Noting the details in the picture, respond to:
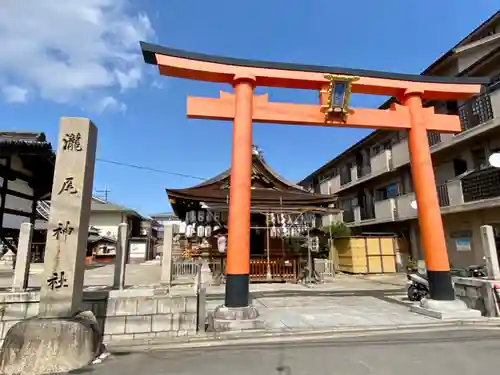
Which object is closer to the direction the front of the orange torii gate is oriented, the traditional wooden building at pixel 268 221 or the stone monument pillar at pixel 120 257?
the stone monument pillar

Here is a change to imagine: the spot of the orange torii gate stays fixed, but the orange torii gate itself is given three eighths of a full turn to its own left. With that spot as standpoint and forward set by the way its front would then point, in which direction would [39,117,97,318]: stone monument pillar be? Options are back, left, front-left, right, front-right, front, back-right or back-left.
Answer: back

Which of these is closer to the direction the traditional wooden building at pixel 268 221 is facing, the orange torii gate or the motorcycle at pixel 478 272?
the orange torii gate

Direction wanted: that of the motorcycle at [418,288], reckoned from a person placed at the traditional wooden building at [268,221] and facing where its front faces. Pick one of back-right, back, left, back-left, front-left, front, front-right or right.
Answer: front-left

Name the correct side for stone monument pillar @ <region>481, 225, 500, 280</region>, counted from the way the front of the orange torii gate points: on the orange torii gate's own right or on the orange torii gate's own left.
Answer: on the orange torii gate's own left

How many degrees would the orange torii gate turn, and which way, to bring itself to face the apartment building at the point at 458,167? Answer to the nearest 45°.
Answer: approximately 135° to its left

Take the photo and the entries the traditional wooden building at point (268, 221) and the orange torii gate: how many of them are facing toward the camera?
2

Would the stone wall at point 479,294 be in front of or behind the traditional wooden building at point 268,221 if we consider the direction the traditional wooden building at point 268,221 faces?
in front

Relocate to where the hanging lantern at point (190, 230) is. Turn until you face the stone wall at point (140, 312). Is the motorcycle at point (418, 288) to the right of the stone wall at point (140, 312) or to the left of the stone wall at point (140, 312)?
left

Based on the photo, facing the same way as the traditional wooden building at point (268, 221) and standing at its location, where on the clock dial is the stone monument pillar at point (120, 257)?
The stone monument pillar is roughly at 1 o'clock from the traditional wooden building.

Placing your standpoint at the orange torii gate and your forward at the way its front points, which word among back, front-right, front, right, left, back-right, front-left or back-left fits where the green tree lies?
back

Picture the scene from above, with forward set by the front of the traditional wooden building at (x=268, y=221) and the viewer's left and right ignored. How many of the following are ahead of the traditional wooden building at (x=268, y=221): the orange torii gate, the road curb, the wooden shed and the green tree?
2

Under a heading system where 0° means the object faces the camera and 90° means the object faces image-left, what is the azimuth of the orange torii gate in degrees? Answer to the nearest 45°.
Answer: approximately 0°

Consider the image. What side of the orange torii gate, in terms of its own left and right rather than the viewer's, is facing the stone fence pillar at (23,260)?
right

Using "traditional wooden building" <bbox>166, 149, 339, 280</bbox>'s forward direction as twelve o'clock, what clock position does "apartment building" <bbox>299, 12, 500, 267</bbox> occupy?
The apartment building is roughly at 9 o'clock from the traditional wooden building.
